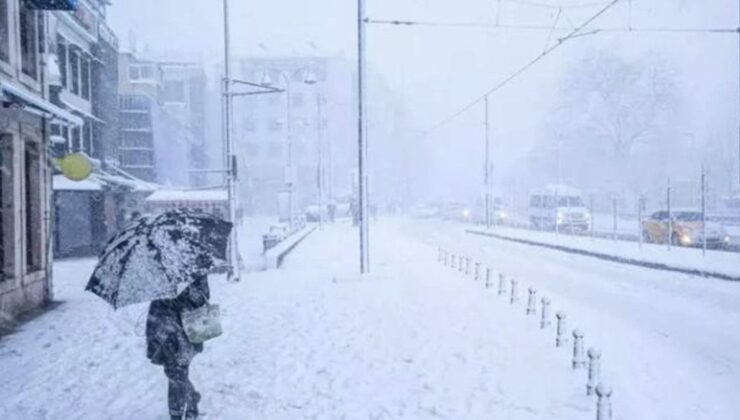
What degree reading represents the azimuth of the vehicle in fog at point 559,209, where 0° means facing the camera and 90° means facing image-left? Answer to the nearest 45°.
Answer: approximately 315°

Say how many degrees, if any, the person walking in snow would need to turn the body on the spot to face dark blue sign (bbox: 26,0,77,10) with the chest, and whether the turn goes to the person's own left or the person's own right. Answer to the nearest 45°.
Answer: approximately 90° to the person's own left

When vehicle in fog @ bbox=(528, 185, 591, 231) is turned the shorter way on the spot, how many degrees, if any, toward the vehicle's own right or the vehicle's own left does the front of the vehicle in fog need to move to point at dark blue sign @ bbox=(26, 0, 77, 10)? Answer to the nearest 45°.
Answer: approximately 45° to the vehicle's own right

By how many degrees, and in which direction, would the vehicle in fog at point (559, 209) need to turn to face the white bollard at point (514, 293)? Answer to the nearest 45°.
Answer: approximately 45° to its right

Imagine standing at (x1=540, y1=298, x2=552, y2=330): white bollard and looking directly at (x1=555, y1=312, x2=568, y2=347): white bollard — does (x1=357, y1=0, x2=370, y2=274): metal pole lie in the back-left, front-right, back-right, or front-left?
back-right

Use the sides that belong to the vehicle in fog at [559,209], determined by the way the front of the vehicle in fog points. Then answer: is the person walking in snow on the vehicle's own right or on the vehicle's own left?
on the vehicle's own right

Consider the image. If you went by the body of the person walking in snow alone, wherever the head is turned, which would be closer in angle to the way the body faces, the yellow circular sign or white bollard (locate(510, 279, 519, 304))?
the white bollard

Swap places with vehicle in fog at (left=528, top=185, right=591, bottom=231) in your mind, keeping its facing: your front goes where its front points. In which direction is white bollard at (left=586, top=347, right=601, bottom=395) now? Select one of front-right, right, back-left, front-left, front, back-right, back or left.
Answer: front-right
